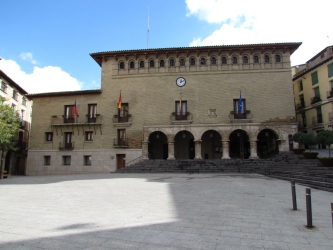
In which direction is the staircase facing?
toward the camera

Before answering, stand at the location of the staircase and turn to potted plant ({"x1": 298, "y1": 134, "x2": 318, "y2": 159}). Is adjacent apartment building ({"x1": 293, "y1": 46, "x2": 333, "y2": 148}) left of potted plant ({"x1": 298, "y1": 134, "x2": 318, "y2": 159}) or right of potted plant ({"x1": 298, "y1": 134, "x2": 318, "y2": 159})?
left

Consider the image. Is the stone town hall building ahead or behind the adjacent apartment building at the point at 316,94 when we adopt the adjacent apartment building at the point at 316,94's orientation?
ahead

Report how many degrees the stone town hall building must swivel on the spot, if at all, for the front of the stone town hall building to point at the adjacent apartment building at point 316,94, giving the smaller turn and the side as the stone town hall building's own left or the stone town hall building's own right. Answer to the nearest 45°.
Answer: approximately 90° to the stone town hall building's own left

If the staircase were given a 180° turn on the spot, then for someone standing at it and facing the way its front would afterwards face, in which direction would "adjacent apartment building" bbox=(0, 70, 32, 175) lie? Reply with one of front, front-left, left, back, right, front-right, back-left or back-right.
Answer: left

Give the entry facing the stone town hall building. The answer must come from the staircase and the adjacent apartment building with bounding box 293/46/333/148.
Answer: the adjacent apartment building

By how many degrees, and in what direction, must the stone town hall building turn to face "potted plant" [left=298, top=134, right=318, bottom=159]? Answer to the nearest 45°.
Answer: approximately 45° to its left

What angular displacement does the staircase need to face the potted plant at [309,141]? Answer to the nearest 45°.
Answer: approximately 90° to its left

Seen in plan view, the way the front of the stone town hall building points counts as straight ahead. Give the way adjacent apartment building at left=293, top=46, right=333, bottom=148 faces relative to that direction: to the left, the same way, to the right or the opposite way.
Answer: to the right

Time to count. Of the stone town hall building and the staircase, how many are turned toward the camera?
2

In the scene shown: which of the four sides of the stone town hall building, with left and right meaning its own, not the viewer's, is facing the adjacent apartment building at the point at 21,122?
right

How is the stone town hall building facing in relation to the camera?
toward the camera

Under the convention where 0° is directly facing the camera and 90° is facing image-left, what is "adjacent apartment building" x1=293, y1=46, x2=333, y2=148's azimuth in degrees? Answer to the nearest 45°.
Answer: approximately 45°
